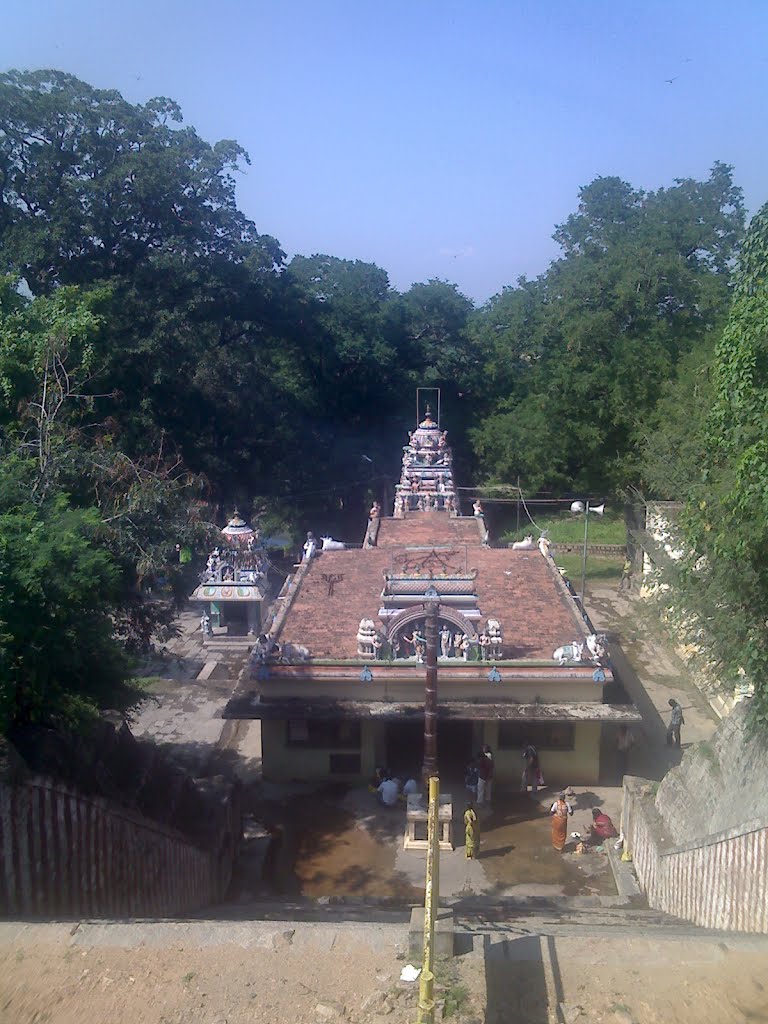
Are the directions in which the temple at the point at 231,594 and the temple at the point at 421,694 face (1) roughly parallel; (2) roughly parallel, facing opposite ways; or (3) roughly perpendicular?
roughly parallel

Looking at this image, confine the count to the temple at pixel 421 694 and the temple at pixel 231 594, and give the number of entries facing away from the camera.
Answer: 0

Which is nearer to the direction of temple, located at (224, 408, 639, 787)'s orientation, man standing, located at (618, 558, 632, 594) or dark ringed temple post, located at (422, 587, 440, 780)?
the dark ringed temple post

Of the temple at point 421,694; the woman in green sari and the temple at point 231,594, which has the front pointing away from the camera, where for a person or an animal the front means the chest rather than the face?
the woman in green sari

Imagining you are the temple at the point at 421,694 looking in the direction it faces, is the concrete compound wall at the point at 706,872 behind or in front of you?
in front

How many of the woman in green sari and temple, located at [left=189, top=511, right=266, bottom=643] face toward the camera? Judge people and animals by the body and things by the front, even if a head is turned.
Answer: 1

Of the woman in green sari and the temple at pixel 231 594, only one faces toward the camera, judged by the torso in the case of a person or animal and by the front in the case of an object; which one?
the temple

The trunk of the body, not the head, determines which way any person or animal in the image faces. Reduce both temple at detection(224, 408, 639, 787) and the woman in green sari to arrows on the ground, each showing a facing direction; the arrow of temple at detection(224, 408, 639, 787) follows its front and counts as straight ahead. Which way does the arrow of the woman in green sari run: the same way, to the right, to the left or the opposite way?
the opposite way

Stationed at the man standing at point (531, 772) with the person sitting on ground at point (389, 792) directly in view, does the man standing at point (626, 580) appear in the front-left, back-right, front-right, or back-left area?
back-right

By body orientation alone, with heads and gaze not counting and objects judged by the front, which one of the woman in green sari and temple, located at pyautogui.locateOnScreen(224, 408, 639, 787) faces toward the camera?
the temple

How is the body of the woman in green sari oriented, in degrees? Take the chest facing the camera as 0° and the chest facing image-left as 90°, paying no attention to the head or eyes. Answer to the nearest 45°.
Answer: approximately 180°

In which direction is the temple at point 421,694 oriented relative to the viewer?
toward the camera
